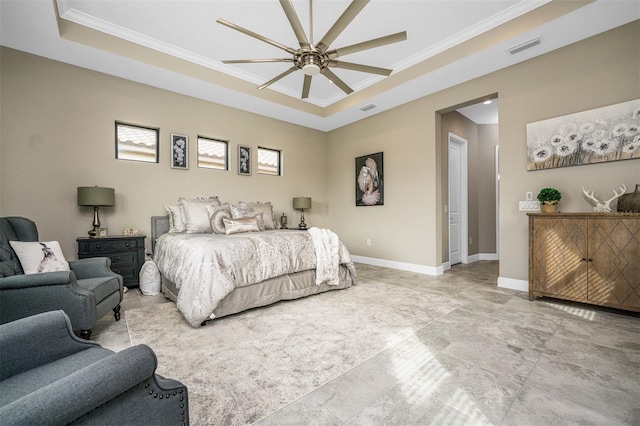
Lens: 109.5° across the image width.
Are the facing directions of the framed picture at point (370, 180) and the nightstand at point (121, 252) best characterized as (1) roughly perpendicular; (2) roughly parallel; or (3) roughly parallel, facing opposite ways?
roughly perpendicular

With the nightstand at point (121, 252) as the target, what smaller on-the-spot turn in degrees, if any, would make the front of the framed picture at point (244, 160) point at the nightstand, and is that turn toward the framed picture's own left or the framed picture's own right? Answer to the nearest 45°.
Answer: approximately 90° to the framed picture's own right

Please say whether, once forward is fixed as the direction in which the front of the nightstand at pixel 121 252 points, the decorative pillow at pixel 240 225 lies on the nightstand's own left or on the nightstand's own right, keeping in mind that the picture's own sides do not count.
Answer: on the nightstand's own left

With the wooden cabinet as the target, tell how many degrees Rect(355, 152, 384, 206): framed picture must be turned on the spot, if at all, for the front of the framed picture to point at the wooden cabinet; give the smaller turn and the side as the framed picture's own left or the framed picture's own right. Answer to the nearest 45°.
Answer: approximately 90° to the framed picture's own left

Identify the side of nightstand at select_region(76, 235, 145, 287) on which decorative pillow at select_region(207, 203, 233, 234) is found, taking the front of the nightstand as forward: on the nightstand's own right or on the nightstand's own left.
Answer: on the nightstand's own left

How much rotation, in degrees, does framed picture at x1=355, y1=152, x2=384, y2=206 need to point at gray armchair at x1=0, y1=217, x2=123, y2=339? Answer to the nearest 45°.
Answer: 0° — it already faces it
